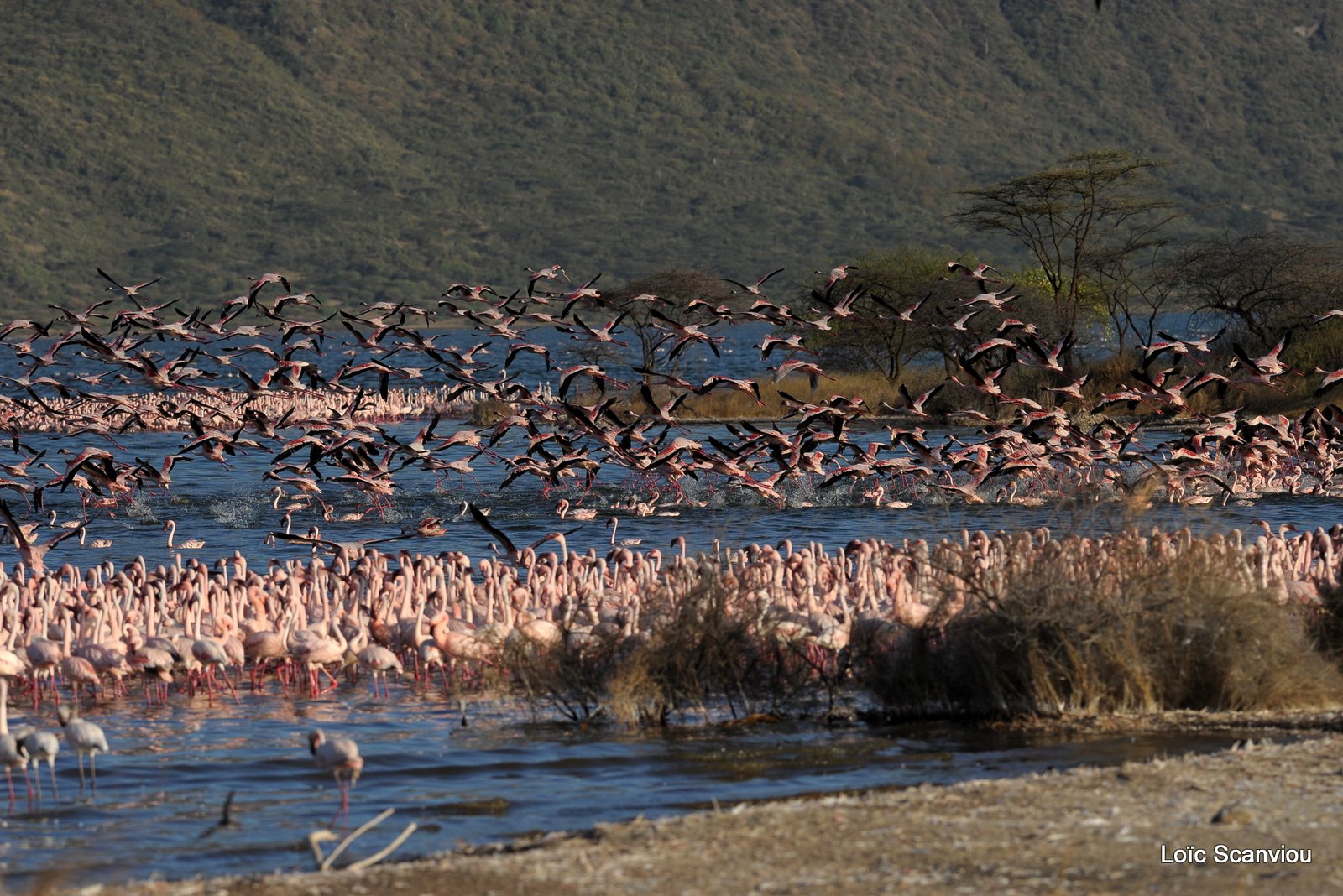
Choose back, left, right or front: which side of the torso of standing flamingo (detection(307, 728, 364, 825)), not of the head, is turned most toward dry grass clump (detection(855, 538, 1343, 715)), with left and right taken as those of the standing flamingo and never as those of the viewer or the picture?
back

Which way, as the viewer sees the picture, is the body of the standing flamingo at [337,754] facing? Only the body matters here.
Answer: to the viewer's left

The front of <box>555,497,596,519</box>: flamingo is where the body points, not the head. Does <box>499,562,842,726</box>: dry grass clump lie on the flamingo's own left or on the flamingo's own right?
on the flamingo's own left

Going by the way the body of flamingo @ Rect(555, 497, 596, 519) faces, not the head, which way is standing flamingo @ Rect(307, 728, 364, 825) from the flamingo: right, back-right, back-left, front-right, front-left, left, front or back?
left

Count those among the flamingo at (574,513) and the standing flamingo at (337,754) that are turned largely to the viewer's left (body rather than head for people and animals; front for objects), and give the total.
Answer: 2

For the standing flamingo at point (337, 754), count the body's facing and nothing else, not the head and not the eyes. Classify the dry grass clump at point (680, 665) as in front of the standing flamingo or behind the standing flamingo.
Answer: behind

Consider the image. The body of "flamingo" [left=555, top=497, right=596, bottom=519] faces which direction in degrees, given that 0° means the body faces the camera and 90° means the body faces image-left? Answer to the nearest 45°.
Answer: approximately 90°
